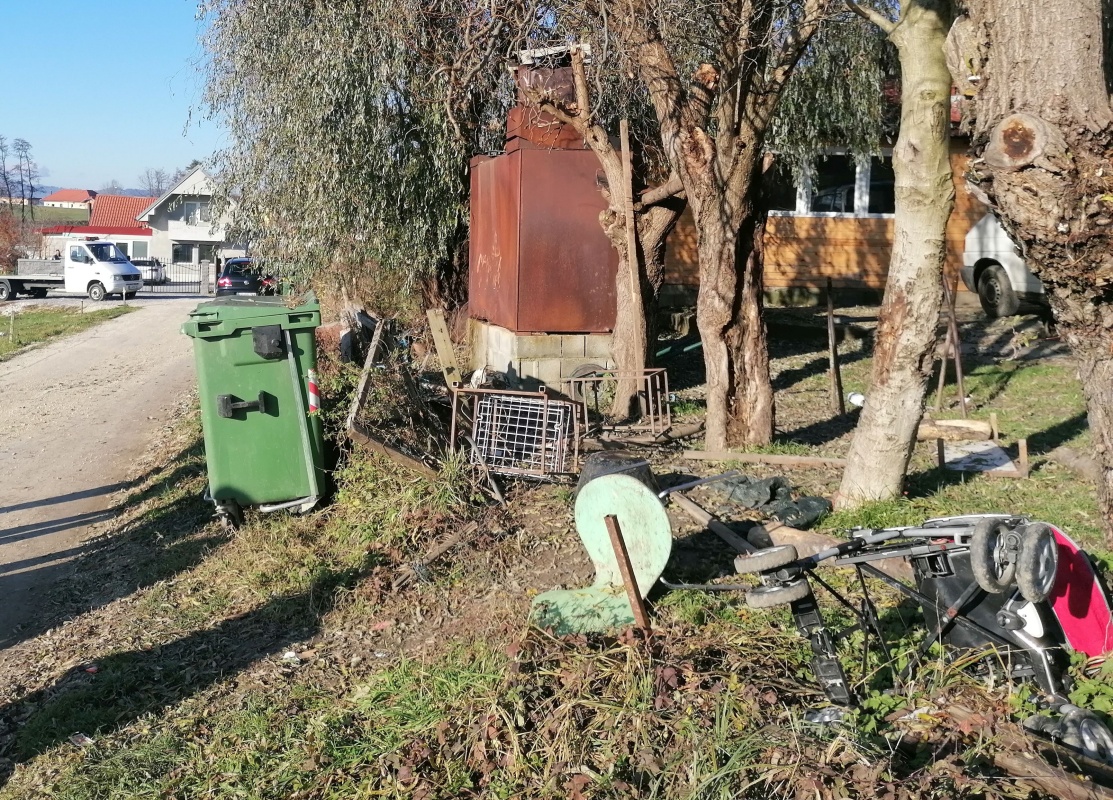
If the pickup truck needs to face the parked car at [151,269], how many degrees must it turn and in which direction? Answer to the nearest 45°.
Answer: approximately 135° to its left

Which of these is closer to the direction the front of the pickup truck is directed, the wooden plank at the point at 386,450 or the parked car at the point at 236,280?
the parked car

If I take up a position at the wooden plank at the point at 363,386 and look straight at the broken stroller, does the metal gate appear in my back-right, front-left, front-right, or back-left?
back-left

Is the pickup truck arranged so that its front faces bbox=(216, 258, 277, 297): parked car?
yes

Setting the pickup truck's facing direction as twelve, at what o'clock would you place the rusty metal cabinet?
The rusty metal cabinet is roughly at 1 o'clock from the pickup truck.

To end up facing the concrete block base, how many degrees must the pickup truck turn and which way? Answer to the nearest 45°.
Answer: approximately 45° to its right

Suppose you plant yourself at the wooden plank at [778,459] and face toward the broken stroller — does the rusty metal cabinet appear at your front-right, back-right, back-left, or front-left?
back-right

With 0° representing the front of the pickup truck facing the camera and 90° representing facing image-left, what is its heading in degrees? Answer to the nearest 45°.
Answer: approximately 315°

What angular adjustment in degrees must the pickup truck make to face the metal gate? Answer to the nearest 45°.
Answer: approximately 45° to its left
